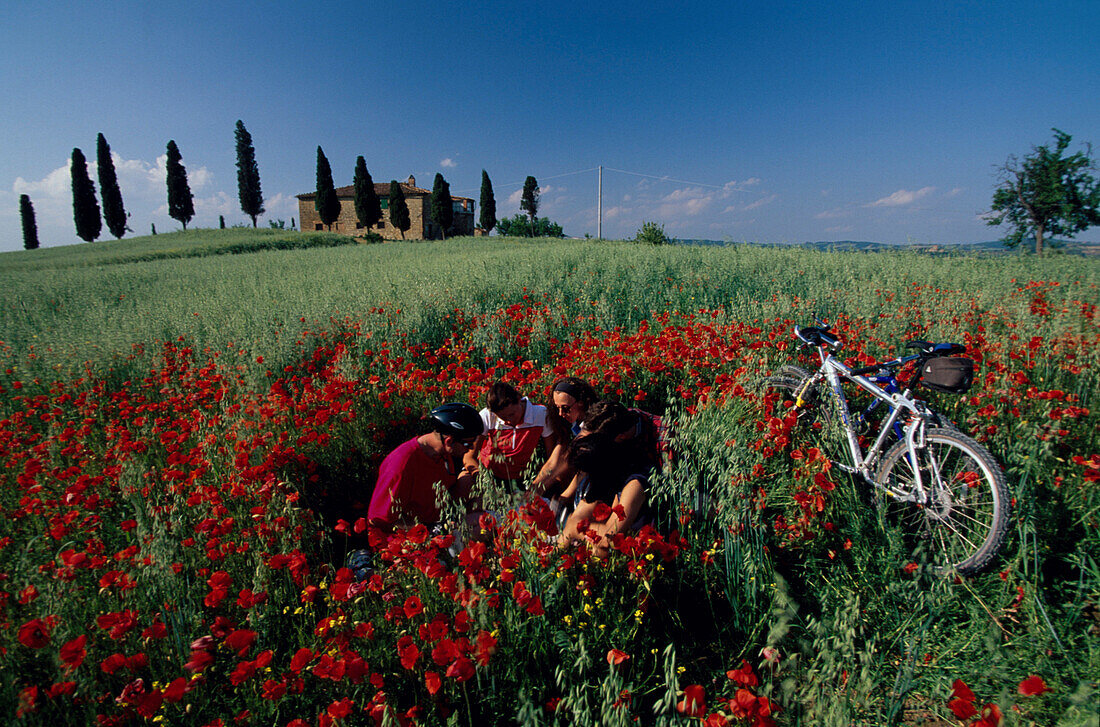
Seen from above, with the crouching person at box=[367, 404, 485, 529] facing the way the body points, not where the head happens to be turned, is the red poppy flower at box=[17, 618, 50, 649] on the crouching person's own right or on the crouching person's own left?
on the crouching person's own right

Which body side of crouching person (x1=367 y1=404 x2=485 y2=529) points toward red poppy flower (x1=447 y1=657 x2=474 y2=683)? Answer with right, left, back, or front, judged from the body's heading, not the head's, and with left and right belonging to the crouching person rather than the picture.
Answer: right

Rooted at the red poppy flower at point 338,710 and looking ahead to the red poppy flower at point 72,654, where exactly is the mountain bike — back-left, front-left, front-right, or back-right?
back-right

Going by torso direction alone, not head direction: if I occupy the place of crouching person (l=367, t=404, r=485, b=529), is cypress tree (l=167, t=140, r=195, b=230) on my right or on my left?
on my left

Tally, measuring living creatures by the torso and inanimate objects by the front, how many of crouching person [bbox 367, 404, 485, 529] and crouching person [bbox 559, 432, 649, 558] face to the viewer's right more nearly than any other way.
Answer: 1

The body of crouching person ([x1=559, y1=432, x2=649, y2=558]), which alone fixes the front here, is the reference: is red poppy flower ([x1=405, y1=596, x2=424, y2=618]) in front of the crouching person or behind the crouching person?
in front

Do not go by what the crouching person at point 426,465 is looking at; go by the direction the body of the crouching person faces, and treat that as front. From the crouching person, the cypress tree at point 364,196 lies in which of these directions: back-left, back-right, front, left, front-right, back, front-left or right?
left

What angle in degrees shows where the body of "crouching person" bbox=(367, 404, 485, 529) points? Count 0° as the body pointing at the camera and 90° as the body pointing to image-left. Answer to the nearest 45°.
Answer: approximately 270°

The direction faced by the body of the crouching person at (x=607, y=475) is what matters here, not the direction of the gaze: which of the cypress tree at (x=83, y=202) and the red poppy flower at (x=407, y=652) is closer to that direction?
the red poppy flower

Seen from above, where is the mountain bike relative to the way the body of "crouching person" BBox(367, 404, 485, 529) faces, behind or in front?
in front

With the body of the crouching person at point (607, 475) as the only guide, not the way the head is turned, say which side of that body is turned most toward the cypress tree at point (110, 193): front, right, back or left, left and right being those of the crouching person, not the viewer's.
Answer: right

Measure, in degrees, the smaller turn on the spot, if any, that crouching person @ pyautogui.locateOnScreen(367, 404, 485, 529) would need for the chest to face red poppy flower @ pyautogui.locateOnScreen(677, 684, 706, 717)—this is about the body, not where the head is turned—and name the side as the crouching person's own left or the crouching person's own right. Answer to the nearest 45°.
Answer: approximately 90° to the crouching person's own right
